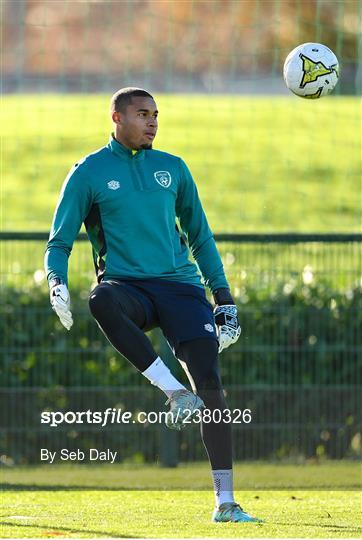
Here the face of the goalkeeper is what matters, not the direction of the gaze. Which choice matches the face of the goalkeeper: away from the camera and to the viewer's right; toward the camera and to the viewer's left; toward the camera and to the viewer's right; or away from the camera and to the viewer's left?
toward the camera and to the viewer's right

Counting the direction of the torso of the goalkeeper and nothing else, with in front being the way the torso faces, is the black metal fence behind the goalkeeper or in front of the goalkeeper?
behind

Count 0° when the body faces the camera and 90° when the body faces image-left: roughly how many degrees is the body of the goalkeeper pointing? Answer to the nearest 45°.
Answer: approximately 0°
